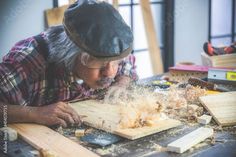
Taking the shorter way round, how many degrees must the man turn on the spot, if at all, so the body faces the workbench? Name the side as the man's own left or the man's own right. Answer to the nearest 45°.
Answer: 0° — they already face it

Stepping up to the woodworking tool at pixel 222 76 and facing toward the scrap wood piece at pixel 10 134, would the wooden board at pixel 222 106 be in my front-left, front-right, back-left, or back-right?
front-left

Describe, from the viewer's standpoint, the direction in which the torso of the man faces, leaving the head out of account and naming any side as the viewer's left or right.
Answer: facing the viewer and to the right of the viewer

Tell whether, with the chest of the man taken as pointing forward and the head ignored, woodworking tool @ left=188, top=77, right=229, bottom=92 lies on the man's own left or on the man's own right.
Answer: on the man's own left

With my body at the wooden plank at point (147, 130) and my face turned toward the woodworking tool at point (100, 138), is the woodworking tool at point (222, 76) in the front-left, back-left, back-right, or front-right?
back-right

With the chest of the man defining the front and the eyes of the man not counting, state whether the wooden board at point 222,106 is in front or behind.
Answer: in front

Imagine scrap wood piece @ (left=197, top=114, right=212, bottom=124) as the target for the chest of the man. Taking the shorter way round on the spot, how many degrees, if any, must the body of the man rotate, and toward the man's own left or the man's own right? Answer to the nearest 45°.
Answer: approximately 45° to the man's own left
